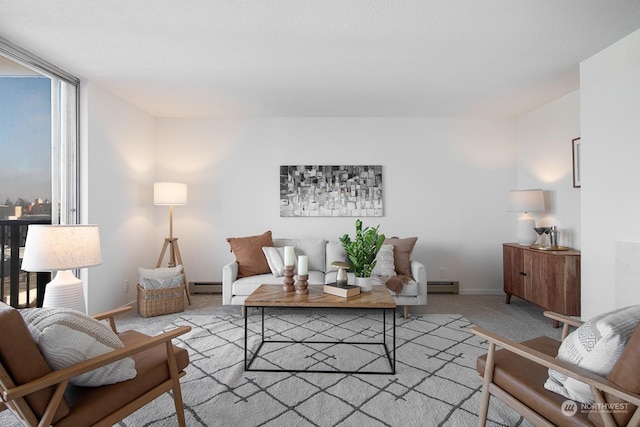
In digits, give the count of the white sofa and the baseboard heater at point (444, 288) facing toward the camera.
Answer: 2

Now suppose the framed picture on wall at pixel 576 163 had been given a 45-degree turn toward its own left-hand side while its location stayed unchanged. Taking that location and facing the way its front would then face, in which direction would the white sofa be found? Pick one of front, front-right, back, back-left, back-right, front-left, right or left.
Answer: front-right

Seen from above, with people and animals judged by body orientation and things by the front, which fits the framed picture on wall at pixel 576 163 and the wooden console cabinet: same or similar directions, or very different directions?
same or similar directions

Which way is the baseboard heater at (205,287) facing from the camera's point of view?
toward the camera

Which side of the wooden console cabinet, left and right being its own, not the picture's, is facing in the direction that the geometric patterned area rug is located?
front

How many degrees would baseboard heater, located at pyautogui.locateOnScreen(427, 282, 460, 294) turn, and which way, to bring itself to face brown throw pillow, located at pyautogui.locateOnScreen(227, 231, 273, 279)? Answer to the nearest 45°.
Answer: approximately 45° to its right

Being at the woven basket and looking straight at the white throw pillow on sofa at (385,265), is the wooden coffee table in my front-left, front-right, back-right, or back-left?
front-right

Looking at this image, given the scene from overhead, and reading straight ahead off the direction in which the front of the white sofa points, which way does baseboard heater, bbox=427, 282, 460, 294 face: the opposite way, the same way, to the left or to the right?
the same way

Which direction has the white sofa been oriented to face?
toward the camera

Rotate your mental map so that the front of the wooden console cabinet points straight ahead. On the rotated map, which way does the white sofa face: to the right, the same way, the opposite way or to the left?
to the left

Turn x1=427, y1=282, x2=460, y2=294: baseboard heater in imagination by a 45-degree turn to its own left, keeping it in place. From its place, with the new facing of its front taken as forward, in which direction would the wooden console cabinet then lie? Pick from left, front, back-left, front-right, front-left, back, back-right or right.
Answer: front

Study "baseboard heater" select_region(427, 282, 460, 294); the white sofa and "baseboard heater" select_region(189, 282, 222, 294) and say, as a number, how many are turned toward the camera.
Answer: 3

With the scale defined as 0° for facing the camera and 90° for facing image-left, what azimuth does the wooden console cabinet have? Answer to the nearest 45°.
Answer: approximately 45°

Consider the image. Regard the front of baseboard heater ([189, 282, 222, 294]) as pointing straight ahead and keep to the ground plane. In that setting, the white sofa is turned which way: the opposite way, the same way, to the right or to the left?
the same way

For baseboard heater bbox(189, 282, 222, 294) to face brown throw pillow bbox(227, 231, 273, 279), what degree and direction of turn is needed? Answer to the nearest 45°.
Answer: approximately 45° to its left

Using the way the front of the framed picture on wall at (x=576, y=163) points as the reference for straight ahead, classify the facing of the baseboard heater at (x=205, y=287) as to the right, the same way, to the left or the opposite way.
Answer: to the left

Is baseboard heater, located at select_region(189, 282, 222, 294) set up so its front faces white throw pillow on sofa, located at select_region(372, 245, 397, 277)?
no

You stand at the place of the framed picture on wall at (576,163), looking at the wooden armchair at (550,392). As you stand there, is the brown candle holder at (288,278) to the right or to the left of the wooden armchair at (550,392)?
right
